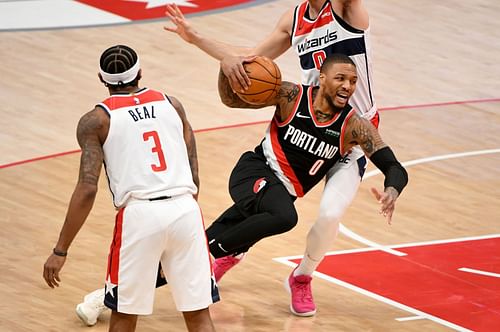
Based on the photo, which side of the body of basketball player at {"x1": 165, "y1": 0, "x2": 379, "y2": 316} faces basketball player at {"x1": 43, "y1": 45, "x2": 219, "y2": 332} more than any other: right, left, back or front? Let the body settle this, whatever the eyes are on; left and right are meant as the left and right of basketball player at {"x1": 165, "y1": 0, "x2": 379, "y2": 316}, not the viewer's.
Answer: front

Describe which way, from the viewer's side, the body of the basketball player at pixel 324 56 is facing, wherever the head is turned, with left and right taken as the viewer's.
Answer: facing the viewer and to the left of the viewer

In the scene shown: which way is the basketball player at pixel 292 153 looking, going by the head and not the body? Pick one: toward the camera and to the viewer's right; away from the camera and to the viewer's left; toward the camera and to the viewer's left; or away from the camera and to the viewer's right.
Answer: toward the camera and to the viewer's right

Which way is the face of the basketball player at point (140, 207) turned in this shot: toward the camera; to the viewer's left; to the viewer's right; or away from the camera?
away from the camera

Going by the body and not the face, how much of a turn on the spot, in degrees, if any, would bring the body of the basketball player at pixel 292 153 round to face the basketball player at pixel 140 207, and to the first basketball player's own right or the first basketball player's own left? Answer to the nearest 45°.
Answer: approximately 90° to the first basketball player's own right
